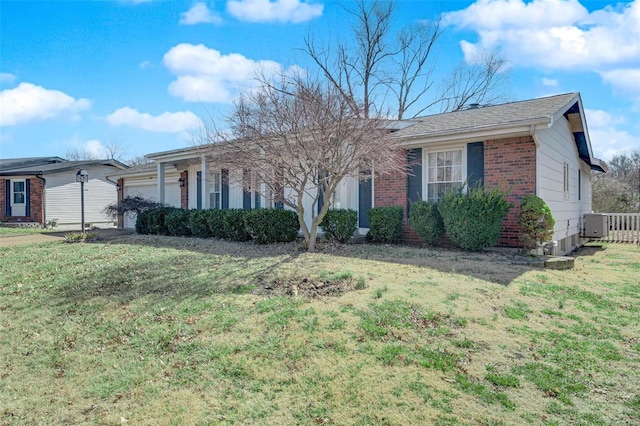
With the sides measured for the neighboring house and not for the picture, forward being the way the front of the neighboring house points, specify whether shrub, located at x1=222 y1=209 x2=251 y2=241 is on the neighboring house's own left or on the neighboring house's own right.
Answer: on the neighboring house's own left

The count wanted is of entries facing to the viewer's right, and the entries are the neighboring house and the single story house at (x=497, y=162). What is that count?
0

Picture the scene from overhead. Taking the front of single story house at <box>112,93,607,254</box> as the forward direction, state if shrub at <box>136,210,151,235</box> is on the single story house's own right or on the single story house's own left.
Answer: on the single story house's own right

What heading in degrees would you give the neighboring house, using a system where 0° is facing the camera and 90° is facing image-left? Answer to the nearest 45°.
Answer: approximately 45°

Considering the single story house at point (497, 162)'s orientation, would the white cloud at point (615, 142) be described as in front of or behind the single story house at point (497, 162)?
behind

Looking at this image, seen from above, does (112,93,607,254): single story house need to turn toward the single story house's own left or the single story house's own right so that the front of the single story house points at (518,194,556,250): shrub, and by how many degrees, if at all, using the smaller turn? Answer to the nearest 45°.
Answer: approximately 45° to the single story house's own left

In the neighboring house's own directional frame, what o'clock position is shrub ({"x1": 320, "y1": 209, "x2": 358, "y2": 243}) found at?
The shrub is roughly at 10 o'clock from the neighboring house.

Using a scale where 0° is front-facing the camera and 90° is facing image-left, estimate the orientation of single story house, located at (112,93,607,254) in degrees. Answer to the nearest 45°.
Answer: approximately 45°

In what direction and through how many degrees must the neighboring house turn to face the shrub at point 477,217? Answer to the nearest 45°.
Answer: approximately 45° to its left

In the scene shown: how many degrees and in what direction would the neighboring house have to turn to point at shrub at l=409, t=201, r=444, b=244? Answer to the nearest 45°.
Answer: approximately 45° to its left
